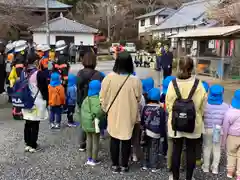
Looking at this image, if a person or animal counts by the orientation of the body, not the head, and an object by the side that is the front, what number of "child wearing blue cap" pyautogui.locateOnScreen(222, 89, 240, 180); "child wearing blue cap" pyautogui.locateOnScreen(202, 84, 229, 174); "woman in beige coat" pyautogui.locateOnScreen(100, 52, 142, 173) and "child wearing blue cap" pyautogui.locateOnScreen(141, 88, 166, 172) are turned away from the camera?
4

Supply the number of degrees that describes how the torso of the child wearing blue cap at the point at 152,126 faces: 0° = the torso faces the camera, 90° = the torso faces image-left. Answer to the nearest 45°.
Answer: approximately 180°

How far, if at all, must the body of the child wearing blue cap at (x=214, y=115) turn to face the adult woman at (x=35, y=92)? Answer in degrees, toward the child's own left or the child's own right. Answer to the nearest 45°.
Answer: approximately 90° to the child's own left

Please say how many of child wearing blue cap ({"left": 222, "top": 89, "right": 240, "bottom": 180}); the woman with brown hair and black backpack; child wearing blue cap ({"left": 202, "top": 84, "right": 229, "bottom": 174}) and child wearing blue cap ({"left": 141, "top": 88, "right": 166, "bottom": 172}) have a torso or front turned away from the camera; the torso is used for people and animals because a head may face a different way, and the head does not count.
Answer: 4

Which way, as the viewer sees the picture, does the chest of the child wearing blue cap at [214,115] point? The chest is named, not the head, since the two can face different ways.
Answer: away from the camera

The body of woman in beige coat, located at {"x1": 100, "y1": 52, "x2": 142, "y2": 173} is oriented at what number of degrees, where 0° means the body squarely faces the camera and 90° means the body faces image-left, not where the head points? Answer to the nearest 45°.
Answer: approximately 180°

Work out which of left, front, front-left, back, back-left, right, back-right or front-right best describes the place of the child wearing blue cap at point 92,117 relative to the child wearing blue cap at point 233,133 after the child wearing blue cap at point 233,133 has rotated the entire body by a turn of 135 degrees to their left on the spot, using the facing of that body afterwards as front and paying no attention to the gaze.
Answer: front-right

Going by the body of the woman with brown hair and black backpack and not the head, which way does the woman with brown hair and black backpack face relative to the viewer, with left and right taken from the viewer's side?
facing away from the viewer

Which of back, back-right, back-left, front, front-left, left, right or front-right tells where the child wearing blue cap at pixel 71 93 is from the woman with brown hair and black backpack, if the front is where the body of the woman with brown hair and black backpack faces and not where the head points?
front-left

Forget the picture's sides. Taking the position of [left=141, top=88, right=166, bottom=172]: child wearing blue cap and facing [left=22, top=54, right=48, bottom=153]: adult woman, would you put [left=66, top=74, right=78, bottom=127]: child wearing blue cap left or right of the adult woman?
right

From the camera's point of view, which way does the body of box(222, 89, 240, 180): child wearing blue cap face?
away from the camera

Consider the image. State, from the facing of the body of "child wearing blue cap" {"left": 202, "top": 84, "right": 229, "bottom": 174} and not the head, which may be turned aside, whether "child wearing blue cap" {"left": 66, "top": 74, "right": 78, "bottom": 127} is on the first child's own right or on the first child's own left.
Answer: on the first child's own left

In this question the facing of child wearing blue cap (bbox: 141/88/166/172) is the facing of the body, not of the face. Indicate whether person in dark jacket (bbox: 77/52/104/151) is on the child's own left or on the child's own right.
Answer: on the child's own left
